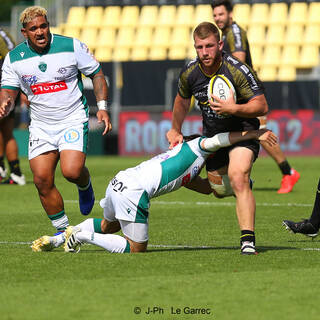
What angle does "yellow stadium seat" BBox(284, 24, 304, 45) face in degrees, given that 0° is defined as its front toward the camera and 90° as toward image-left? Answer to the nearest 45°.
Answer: approximately 0°

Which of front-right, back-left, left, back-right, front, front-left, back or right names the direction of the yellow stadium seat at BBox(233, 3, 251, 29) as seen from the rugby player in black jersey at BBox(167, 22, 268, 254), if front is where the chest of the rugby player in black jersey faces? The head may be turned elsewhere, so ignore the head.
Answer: back

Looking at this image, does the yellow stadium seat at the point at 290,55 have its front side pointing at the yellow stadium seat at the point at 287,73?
yes

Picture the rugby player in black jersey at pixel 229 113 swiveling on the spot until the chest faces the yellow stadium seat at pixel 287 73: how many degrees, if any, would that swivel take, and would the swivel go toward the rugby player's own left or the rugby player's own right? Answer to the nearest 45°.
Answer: approximately 180°

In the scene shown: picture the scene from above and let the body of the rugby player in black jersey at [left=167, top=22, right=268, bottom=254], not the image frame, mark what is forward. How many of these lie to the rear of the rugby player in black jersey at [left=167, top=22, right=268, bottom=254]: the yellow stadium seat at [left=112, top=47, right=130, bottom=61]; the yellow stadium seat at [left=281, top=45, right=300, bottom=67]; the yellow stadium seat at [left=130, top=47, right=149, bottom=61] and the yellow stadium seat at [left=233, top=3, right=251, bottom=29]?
4

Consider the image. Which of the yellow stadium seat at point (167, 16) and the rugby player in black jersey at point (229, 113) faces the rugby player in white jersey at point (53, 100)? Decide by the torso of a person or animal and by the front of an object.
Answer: the yellow stadium seat

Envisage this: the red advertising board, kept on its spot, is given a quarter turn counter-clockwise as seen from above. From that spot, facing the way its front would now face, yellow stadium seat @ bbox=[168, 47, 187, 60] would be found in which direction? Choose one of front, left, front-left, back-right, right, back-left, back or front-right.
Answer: left

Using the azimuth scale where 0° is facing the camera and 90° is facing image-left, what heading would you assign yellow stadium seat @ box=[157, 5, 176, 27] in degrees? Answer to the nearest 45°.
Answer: approximately 0°

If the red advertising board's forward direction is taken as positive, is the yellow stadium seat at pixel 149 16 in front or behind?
behind

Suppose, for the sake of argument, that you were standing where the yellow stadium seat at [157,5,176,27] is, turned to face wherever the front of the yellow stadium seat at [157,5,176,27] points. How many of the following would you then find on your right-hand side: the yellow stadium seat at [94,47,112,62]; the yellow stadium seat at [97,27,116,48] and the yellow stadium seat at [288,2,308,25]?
2

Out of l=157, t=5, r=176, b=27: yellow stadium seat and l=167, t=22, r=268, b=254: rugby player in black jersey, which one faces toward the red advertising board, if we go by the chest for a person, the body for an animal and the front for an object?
the yellow stadium seat
